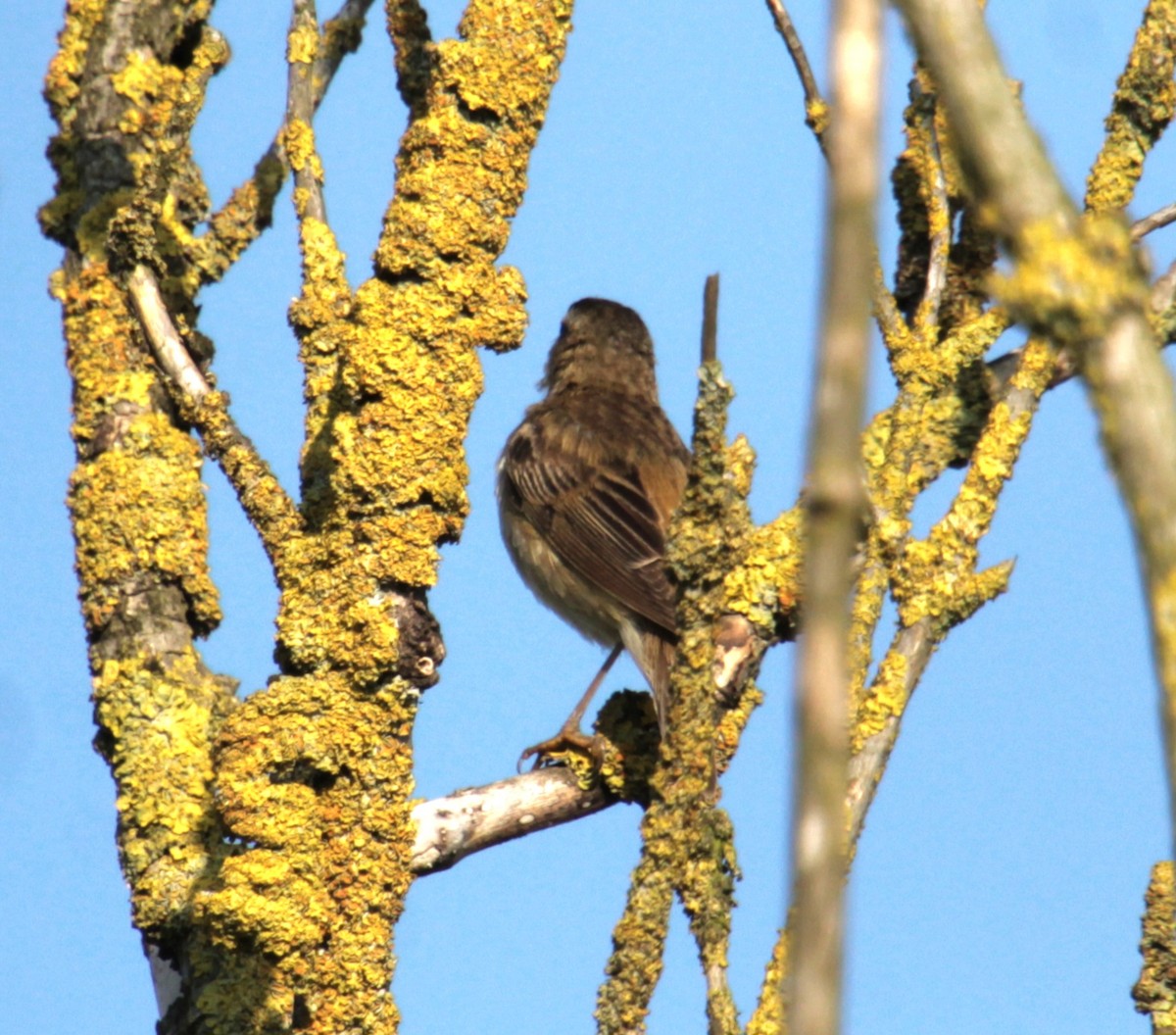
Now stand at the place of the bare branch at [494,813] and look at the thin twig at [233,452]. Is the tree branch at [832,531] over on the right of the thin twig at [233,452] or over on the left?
left

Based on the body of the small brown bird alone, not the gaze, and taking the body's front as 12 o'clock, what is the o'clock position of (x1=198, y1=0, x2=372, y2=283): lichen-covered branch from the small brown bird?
The lichen-covered branch is roughly at 8 o'clock from the small brown bird.

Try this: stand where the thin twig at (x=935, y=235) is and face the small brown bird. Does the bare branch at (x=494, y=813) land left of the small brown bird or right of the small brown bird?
left

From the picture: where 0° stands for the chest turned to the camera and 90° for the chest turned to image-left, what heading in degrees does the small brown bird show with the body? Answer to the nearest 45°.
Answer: approximately 135°

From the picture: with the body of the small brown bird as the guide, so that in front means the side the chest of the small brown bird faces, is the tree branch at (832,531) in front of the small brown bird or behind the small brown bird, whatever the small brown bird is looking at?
behind

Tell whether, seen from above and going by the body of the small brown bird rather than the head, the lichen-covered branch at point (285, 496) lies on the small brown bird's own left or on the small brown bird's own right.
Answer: on the small brown bird's own left
